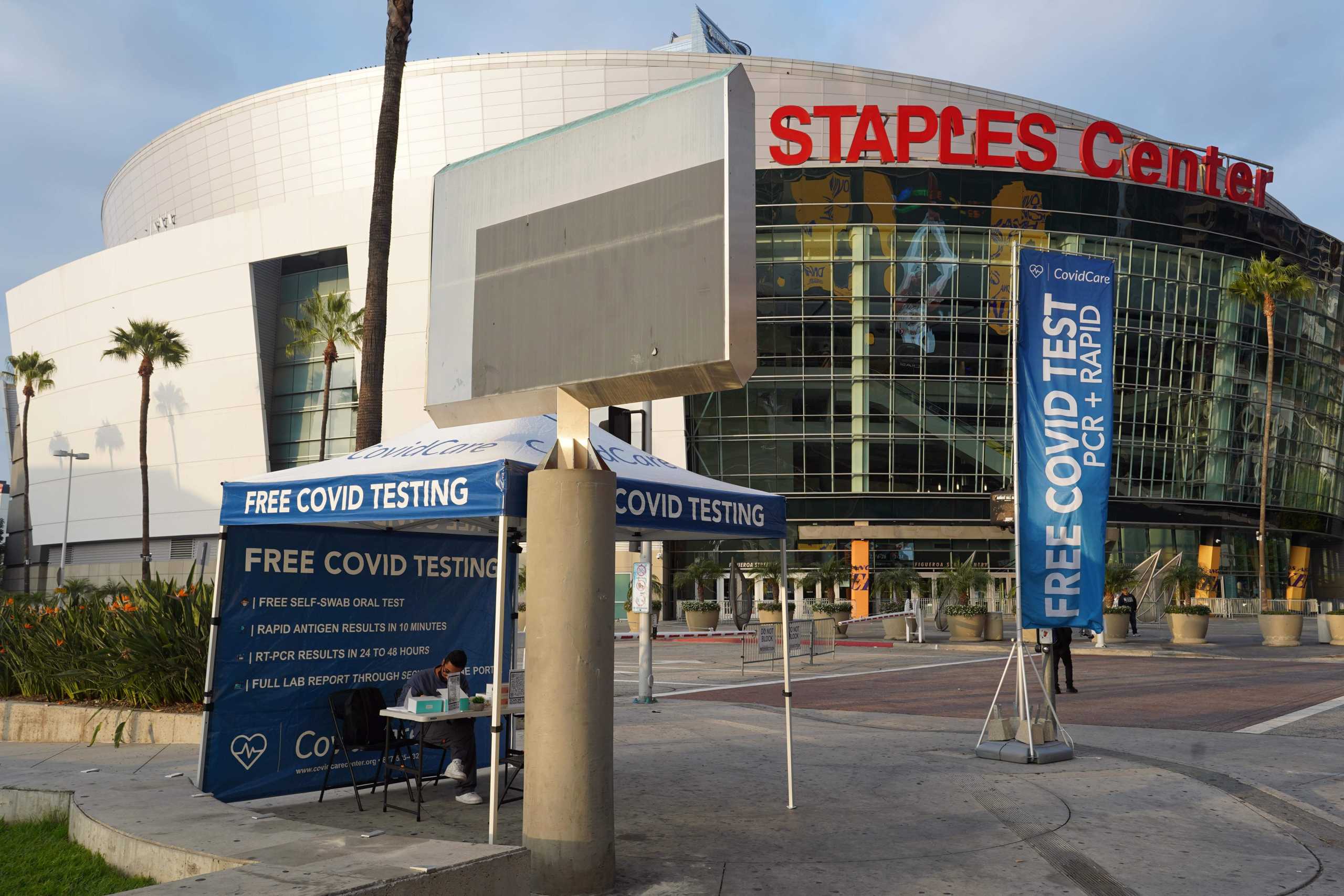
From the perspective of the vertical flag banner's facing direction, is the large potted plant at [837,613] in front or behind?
behind

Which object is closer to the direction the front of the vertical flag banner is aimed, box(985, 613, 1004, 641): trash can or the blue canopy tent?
the blue canopy tent

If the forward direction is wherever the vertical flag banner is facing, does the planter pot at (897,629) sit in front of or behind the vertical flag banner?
behind

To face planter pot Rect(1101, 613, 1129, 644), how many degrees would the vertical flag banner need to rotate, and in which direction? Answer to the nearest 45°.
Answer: approximately 180°

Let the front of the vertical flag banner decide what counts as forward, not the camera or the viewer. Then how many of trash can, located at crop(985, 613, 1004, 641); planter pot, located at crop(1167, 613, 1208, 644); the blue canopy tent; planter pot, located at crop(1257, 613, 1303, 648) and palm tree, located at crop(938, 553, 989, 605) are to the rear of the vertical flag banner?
4

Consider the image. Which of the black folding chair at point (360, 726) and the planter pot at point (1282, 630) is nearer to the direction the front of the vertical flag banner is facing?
the black folding chair

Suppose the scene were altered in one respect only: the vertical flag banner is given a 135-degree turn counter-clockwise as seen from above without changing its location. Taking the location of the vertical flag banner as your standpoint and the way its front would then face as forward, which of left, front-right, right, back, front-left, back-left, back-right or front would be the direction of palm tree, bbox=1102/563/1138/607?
front-left

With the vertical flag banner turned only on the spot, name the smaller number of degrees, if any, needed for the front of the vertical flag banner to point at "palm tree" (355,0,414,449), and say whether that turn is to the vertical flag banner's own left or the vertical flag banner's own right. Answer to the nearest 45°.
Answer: approximately 90° to the vertical flag banner's own right

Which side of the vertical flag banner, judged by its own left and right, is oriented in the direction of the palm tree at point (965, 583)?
back

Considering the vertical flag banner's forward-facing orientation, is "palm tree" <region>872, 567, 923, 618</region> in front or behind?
behind

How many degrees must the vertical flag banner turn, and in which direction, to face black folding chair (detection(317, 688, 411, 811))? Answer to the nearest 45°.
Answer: approximately 45° to its right

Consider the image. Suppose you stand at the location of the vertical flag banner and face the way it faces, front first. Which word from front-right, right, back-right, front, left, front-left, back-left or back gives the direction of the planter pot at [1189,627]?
back

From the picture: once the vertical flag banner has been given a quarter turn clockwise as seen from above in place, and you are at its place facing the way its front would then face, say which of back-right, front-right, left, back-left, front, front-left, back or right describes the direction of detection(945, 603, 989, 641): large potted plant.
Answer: right

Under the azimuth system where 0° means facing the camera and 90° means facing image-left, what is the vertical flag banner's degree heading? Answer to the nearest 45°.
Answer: approximately 0°

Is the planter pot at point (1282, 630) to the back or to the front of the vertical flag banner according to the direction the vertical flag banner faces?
to the back
